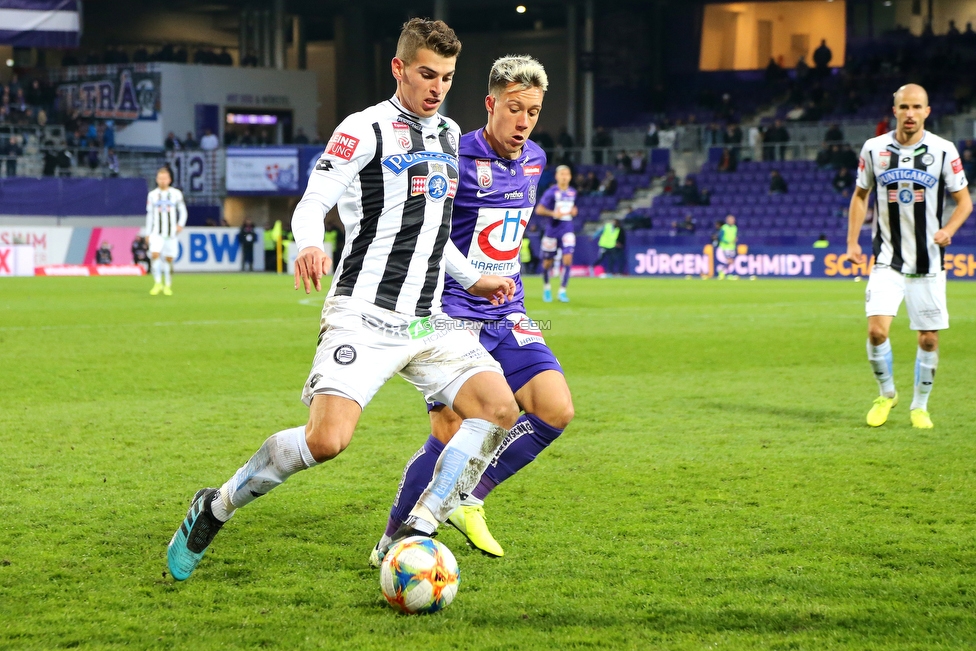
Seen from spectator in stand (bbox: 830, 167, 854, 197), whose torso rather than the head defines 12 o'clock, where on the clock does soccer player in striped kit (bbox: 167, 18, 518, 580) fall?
The soccer player in striped kit is roughly at 12 o'clock from the spectator in stand.

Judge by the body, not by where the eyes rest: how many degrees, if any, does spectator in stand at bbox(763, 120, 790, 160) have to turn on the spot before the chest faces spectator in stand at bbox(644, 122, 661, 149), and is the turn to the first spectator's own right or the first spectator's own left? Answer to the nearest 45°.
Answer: approximately 135° to the first spectator's own right

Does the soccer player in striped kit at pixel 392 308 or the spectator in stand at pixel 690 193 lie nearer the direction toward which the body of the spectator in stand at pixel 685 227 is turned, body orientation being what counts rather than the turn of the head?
the soccer player in striped kit

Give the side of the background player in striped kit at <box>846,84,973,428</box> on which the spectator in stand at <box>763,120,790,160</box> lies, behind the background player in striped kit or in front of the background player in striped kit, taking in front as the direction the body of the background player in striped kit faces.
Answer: behind

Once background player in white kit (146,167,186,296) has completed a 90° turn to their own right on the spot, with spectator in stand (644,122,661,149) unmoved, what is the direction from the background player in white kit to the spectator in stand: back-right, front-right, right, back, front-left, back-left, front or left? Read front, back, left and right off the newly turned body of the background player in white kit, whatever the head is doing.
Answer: back-right

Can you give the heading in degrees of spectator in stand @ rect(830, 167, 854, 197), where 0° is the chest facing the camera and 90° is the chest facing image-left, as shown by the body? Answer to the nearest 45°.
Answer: approximately 0°

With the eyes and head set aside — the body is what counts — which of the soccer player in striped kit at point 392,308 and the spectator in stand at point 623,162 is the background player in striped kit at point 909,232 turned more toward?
the soccer player in striped kit

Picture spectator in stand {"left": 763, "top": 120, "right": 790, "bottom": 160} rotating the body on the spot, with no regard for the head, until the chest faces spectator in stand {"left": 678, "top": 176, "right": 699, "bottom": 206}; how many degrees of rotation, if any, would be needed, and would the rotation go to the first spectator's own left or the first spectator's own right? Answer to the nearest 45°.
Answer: approximately 45° to the first spectator's own right
